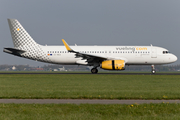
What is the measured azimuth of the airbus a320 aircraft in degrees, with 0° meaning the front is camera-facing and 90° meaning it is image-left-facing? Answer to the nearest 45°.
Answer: approximately 270°
